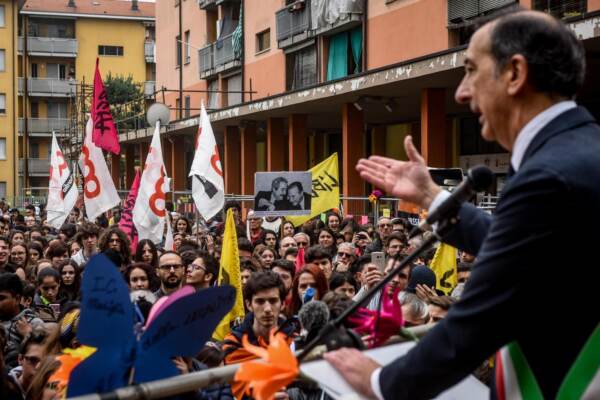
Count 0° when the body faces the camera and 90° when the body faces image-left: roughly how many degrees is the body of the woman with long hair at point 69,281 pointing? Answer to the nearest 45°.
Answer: approximately 0°

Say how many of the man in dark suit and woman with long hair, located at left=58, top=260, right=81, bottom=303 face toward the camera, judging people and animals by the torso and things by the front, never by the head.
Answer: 1

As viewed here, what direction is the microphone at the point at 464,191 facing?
to the viewer's right

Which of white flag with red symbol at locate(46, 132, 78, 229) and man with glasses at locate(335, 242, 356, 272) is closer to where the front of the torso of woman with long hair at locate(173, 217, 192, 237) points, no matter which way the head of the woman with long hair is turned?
the man with glasses

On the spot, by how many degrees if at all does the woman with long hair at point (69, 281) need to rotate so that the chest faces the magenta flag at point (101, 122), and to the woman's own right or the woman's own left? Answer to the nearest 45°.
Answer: approximately 180°
